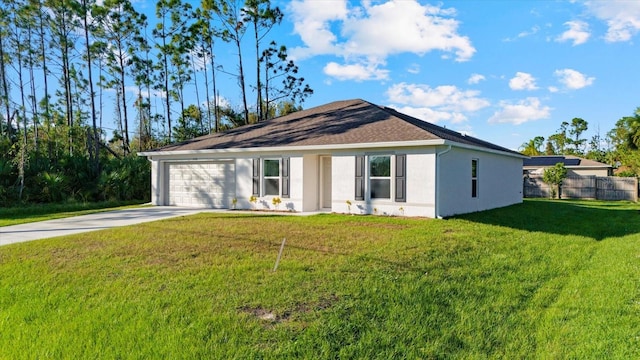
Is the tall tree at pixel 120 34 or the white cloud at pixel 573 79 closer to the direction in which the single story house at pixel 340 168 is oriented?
the tall tree

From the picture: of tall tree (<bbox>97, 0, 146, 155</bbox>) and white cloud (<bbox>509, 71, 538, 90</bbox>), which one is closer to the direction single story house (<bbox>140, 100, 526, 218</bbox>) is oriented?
the tall tree

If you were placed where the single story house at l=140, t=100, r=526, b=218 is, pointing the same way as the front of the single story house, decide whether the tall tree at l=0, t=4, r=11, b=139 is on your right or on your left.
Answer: on your right

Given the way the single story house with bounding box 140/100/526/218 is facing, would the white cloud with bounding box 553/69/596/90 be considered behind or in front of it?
behind

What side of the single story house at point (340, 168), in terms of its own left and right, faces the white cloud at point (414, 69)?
back

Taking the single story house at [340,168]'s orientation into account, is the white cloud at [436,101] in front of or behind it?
behind

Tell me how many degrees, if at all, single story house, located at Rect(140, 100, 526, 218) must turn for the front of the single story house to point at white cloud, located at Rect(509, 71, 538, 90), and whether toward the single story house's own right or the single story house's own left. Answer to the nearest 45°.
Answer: approximately 180°

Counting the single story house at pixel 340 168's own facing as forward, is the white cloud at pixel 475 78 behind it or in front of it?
behind

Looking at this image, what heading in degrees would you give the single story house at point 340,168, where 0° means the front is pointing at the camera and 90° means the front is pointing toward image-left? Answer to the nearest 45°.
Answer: approximately 45°

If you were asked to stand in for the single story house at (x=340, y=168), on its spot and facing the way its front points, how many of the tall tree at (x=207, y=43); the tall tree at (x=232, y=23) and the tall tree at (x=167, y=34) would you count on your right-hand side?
3
